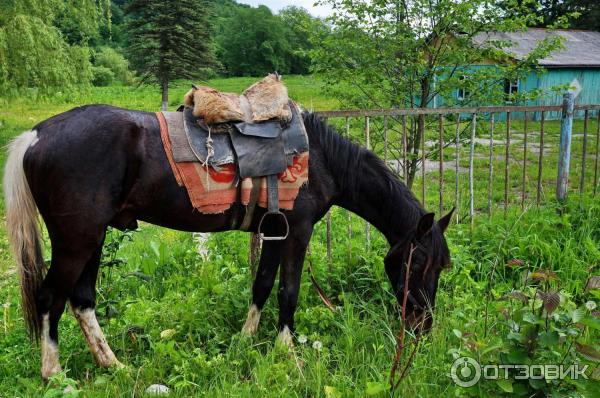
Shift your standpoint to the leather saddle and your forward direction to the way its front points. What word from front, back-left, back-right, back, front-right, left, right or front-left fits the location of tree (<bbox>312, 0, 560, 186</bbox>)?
front-left

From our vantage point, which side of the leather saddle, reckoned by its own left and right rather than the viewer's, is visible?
right

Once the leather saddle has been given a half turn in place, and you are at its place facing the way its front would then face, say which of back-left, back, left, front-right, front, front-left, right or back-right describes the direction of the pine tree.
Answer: right

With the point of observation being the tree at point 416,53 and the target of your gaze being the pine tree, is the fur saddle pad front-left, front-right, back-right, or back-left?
back-left

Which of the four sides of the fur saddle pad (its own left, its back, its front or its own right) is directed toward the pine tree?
left

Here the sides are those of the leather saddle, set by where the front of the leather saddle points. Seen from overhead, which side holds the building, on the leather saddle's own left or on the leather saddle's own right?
on the leather saddle's own left

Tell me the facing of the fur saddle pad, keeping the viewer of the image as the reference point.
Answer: facing to the right of the viewer

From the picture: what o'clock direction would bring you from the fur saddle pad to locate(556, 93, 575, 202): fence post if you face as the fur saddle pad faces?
The fence post is roughly at 11 o'clock from the fur saddle pad.

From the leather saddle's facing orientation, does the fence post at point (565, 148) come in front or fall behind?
in front
